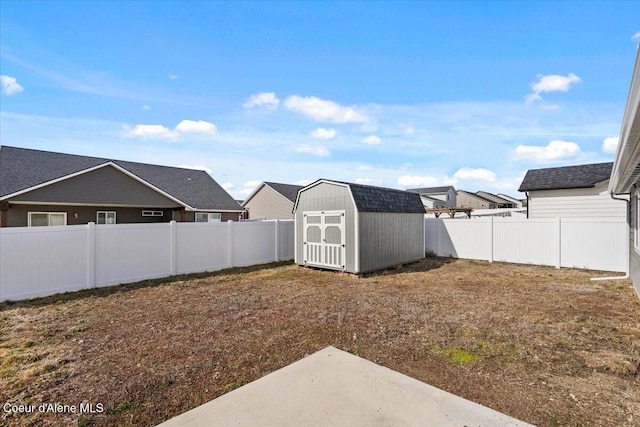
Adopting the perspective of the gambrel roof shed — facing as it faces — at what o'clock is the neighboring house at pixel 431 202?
The neighboring house is roughly at 5 o'clock from the gambrel roof shed.

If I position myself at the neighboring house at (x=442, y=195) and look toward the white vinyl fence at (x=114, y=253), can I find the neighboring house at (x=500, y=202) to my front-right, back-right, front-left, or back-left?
back-left

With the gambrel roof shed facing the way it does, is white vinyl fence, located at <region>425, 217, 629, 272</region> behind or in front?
behind

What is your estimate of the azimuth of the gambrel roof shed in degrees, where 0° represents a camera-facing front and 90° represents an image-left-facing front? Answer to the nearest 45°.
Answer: approximately 45°

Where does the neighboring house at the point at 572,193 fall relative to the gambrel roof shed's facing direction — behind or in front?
behind

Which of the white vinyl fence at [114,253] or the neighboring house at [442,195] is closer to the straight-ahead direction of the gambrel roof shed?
the white vinyl fence

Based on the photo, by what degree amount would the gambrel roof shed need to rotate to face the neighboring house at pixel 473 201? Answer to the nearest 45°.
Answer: approximately 180°

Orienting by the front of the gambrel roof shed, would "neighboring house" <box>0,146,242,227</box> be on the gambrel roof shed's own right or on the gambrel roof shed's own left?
on the gambrel roof shed's own right

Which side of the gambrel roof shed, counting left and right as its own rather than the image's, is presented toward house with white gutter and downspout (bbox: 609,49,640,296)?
left

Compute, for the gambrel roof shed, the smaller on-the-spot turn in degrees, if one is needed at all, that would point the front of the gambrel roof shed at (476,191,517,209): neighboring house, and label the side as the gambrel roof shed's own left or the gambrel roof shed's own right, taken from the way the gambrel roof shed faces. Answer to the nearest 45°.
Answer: approximately 180°
